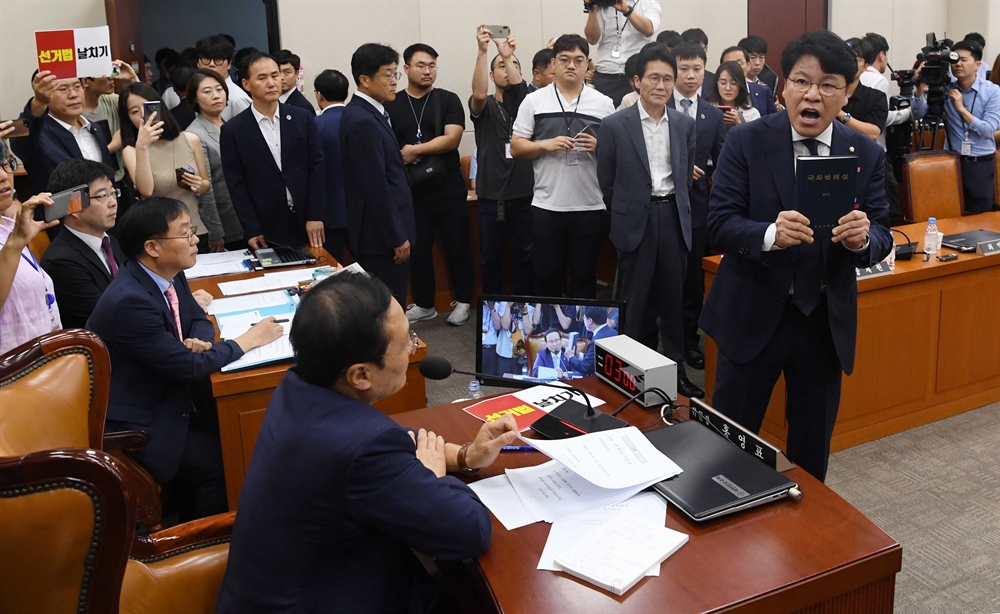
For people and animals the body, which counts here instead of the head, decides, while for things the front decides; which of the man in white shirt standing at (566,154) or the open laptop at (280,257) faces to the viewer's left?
the open laptop

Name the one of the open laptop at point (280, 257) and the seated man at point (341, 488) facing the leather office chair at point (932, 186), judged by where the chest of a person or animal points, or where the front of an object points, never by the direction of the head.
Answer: the seated man

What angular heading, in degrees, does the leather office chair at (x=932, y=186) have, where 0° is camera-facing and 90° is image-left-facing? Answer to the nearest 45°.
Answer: approximately 0°

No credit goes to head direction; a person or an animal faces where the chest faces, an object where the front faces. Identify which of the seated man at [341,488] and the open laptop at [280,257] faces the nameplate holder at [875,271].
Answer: the seated man

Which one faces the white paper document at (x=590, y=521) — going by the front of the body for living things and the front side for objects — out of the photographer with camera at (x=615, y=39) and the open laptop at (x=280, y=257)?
the photographer with camera

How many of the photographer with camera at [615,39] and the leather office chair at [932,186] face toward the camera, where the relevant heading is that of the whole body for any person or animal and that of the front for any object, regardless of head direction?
2

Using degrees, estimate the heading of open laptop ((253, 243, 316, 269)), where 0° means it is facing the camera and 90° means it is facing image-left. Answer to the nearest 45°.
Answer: approximately 90°

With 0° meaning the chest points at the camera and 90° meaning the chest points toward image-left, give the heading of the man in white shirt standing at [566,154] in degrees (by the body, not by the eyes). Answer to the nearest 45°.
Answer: approximately 0°

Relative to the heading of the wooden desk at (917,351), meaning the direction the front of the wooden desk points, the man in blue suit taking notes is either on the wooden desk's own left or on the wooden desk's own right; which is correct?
on the wooden desk's own right
